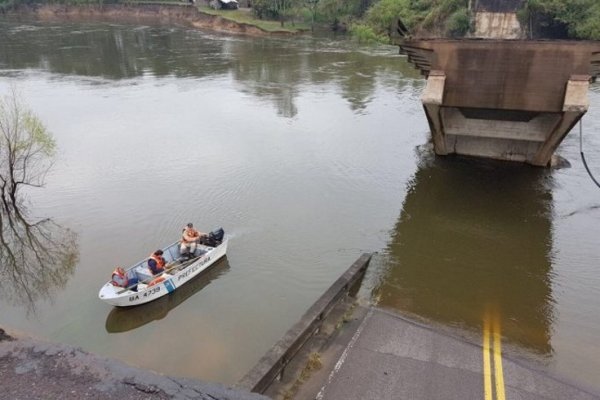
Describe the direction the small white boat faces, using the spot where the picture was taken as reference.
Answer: facing the viewer and to the left of the viewer

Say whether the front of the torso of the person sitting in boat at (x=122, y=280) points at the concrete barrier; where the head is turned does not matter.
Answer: no

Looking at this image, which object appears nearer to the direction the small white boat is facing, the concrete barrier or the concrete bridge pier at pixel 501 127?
the concrete barrier

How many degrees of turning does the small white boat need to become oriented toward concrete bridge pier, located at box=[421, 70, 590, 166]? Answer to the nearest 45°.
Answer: approximately 135° to its left
